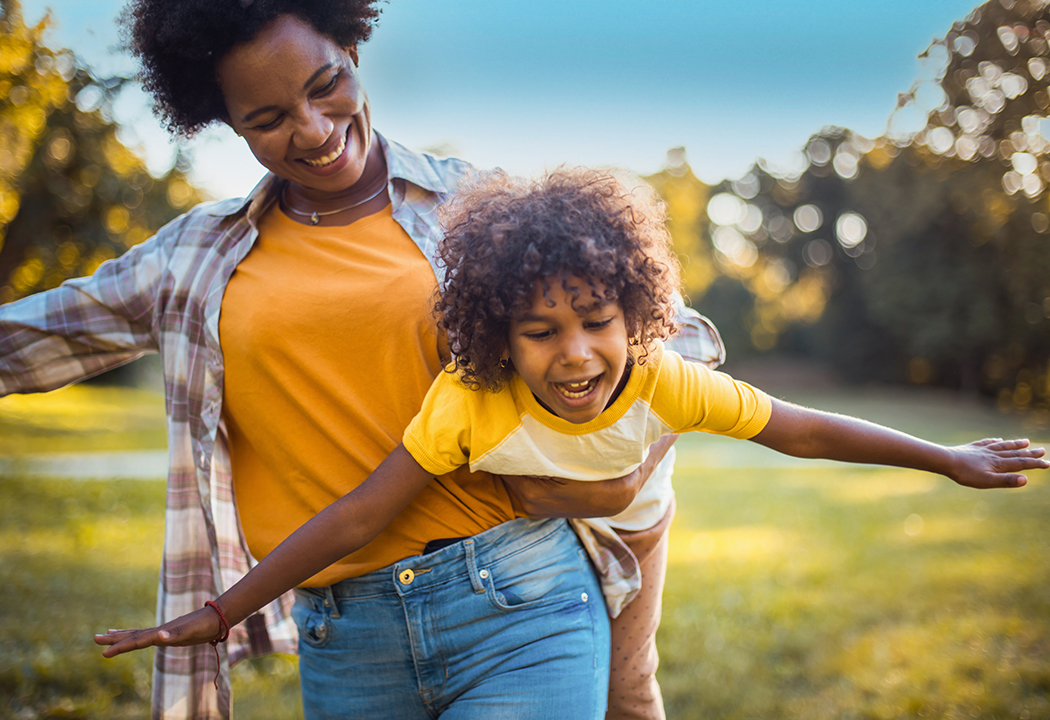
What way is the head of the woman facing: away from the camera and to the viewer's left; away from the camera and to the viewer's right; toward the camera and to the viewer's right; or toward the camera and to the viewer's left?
toward the camera and to the viewer's right

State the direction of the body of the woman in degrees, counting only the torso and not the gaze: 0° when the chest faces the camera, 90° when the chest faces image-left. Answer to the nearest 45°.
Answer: approximately 0°
